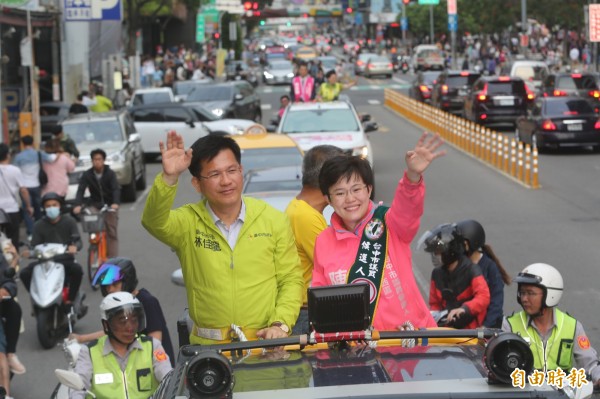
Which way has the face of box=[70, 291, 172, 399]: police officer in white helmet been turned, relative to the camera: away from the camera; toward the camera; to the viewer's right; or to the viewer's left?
toward the camera

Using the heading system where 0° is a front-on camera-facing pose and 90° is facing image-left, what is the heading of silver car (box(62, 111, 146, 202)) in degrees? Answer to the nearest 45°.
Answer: approximately 0°

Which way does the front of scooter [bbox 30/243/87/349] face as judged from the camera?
facing the viewer

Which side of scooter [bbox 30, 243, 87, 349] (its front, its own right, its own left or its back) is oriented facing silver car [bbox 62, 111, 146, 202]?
back

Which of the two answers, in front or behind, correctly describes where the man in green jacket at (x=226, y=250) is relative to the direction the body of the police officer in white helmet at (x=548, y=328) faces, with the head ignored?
in front

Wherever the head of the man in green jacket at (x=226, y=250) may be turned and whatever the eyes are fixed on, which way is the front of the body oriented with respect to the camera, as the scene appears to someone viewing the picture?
toward the camera

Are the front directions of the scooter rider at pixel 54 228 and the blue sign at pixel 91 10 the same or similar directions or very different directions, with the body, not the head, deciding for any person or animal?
same or similar directions

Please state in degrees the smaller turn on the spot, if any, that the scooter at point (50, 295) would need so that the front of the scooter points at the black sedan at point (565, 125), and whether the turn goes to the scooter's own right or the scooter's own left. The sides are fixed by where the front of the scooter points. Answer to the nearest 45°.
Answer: approximately 135° to the scooter's own left

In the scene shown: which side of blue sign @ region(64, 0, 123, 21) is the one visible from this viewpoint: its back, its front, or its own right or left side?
front

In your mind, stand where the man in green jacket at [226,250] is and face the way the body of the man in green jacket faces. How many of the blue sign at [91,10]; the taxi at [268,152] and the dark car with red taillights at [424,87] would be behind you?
3

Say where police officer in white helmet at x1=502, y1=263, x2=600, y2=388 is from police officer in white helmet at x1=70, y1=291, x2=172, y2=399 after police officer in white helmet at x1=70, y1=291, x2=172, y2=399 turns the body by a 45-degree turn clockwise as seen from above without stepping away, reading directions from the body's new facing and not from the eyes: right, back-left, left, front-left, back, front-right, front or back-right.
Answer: back-left
